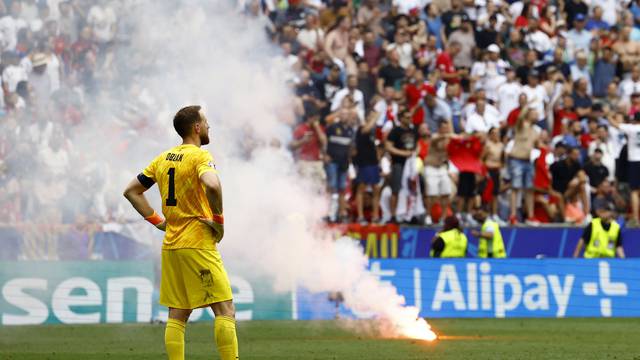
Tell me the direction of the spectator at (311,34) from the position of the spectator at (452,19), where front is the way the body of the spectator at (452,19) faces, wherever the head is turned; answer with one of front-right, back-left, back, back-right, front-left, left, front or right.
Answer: front-right

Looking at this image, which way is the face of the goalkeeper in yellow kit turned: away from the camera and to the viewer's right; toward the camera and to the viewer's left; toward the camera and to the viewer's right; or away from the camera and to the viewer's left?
away from the camera and to the viewer's right

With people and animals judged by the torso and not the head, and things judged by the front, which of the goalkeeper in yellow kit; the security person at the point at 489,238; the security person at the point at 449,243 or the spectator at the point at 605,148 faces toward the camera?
the spectator

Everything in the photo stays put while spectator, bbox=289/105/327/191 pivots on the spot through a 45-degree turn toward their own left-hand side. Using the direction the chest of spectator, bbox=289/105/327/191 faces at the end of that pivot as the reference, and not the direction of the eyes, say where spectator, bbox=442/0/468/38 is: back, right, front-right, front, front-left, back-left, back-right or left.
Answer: left

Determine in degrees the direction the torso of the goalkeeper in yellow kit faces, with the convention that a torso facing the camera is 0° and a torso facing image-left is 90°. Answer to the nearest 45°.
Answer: approximately 225°

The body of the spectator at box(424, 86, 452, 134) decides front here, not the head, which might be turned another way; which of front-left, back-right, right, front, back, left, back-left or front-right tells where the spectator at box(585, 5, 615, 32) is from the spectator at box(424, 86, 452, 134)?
back

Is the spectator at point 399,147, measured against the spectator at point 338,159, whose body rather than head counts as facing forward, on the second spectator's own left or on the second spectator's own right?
on the second spectator's own left

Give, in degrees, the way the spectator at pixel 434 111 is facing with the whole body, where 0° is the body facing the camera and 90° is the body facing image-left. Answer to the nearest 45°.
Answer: approximately 45°
